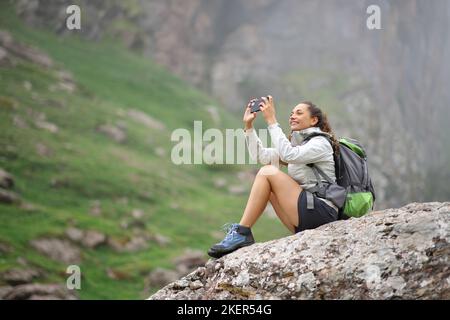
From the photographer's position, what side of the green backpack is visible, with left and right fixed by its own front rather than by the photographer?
right

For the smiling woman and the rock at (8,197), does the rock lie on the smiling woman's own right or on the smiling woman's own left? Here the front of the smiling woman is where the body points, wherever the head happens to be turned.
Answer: on the smiling woman's own right

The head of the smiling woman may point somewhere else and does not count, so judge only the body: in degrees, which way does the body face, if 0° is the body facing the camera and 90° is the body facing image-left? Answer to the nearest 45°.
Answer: approximately 90°
